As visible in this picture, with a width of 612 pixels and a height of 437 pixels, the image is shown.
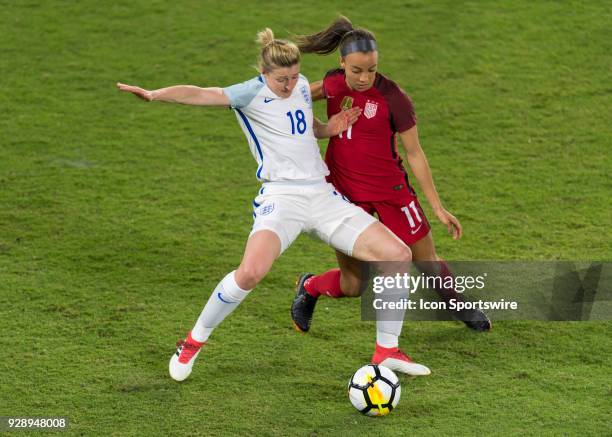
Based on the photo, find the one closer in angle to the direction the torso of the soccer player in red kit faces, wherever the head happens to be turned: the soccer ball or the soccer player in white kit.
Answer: the soccer ball

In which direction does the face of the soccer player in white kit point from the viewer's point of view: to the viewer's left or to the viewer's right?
to the viewer's right

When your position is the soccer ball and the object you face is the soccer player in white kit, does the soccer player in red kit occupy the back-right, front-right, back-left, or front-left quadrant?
front-right

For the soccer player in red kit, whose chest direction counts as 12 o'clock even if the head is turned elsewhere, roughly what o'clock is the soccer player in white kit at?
The soccer player in white kit is roughly at 2 o'clock from the soccer player in red kit.

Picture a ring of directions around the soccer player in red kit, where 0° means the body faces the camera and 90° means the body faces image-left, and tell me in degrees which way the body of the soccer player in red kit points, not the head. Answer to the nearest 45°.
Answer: approximately 0°

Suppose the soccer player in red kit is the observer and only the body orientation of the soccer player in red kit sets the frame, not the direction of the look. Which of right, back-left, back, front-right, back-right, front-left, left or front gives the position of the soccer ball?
front

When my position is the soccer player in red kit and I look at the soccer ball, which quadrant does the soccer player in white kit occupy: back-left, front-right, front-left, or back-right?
front-right
